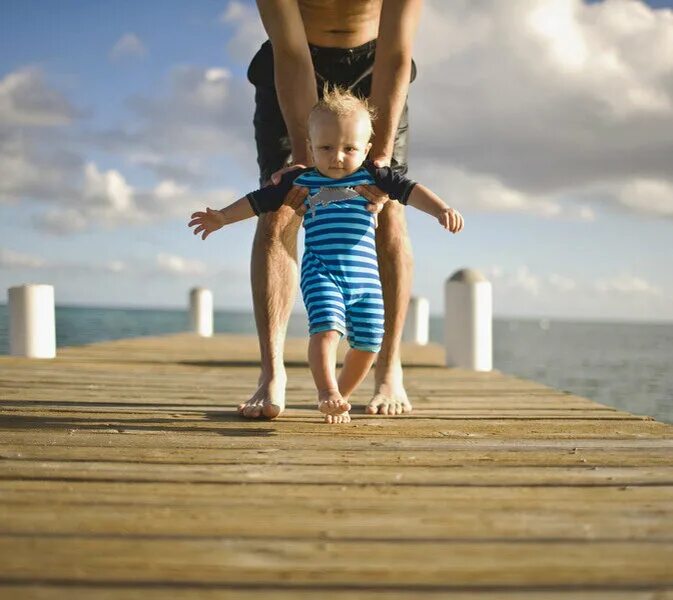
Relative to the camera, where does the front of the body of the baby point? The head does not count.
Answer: toward the camera

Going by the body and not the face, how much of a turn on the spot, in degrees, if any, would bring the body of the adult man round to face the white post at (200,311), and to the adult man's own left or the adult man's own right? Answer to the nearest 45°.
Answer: approximately 180°

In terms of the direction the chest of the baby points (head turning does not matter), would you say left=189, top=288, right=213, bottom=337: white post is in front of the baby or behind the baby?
behind

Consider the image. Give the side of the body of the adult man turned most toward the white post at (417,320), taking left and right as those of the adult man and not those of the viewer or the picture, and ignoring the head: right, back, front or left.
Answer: back

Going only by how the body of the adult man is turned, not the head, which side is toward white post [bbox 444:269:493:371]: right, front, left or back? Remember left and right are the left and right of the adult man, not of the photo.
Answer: back
